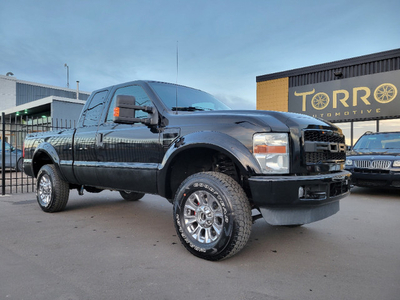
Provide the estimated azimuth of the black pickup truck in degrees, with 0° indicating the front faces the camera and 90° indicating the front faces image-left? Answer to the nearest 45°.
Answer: approximately 315°

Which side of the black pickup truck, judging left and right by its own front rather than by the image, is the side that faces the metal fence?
back

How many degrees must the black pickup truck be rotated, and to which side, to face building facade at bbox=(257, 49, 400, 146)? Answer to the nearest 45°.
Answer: approximately 90° to its left
